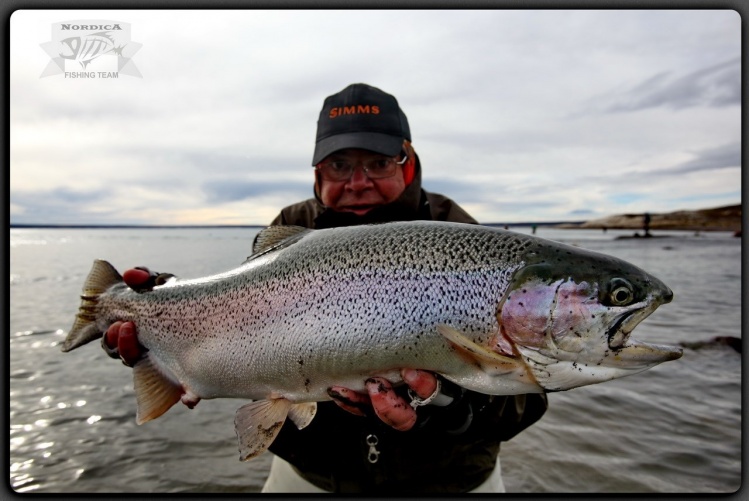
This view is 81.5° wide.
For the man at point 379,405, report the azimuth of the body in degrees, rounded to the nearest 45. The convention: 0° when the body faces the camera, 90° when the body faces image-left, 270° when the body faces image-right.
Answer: approximately 0°

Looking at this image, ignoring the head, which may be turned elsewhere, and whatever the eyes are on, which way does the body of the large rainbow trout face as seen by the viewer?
to the viewer's right
